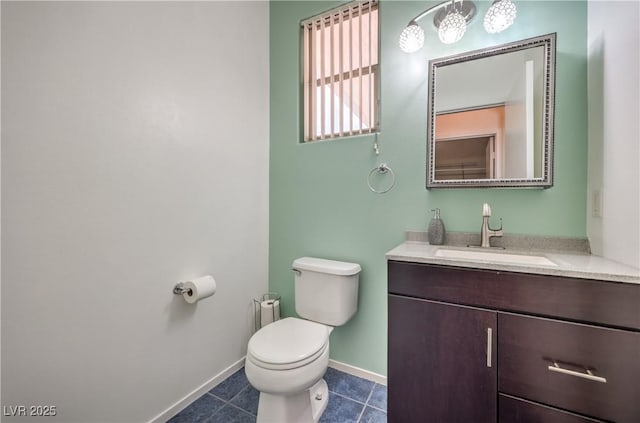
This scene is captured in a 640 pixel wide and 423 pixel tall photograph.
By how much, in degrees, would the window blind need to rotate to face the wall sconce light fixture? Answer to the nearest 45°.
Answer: approximately 90° to its left

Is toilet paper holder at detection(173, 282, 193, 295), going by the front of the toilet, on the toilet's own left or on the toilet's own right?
on the toilet's own right

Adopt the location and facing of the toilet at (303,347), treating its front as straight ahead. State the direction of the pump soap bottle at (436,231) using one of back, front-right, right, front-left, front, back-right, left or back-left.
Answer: back-left

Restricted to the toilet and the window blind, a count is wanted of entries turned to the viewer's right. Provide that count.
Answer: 0

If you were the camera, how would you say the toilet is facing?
facing the viewer and to the left of the viewer

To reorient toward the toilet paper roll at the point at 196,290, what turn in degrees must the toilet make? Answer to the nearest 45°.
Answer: approximately 45° to its right

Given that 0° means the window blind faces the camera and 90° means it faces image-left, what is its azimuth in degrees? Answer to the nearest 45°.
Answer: approximately 45°
